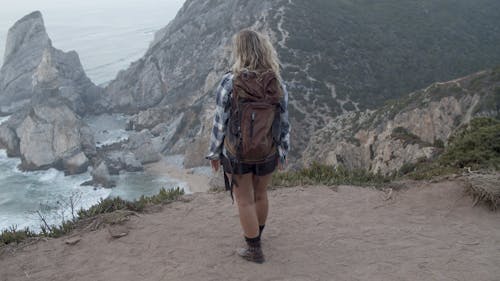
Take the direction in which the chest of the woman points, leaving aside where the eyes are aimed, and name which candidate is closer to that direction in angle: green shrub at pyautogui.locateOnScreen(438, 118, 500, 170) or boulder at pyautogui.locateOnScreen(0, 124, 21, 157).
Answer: the boulder

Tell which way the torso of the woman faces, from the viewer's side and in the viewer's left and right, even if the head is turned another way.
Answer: facing away from the viewer and to the left of the viewer

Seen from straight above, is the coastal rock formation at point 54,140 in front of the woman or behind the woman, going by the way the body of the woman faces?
in front

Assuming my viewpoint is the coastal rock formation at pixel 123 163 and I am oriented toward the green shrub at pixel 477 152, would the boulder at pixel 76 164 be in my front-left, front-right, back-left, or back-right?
back-right

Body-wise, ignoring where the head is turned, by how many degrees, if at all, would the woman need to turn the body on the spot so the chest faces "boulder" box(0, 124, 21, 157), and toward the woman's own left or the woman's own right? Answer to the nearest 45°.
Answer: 0° — they already face it

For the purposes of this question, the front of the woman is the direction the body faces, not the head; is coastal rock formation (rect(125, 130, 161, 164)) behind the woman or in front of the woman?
in front

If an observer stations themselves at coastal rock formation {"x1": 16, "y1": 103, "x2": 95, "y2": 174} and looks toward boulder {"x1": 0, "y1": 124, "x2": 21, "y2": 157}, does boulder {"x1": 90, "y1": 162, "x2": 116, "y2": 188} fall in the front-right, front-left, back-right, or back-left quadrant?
back-left

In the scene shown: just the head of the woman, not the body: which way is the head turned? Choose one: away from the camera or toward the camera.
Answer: away from the camera
